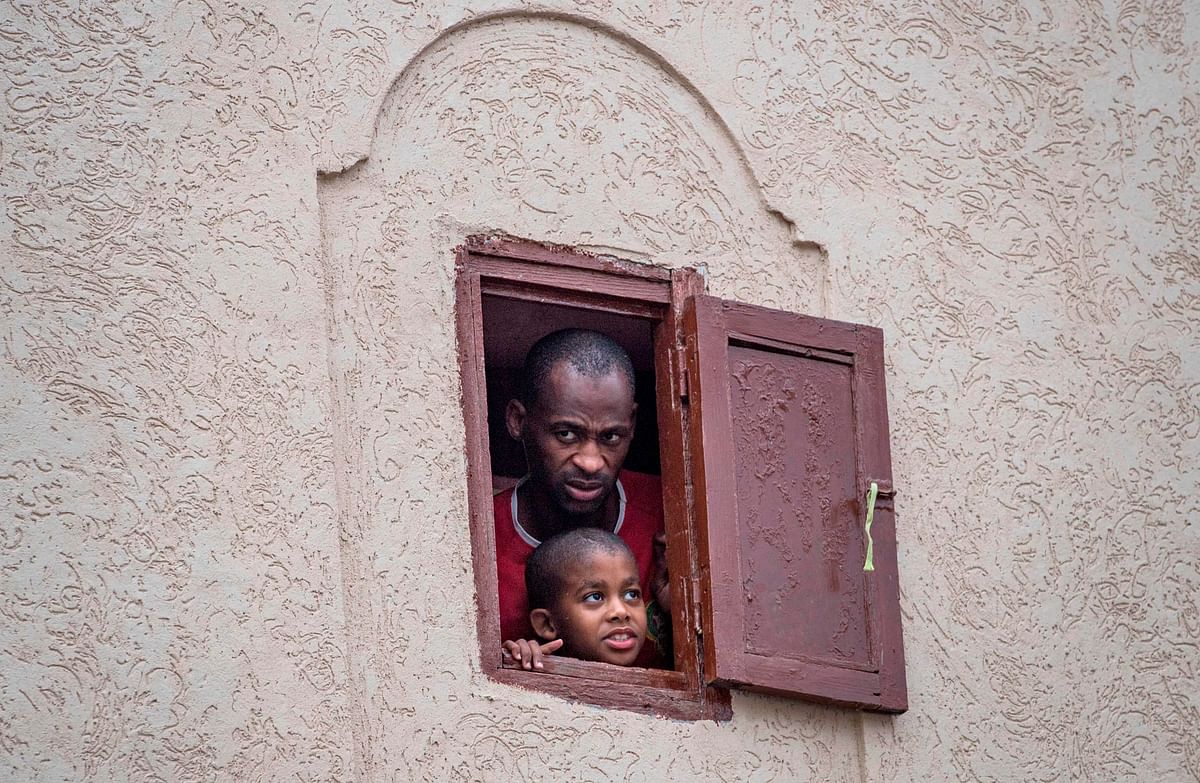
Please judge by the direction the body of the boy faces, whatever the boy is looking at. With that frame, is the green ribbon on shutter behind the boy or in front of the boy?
in front

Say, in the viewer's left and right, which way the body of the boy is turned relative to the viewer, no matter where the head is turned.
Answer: facing the viewer and to the right of the viewer

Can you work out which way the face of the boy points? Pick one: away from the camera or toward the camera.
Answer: toward the camera
